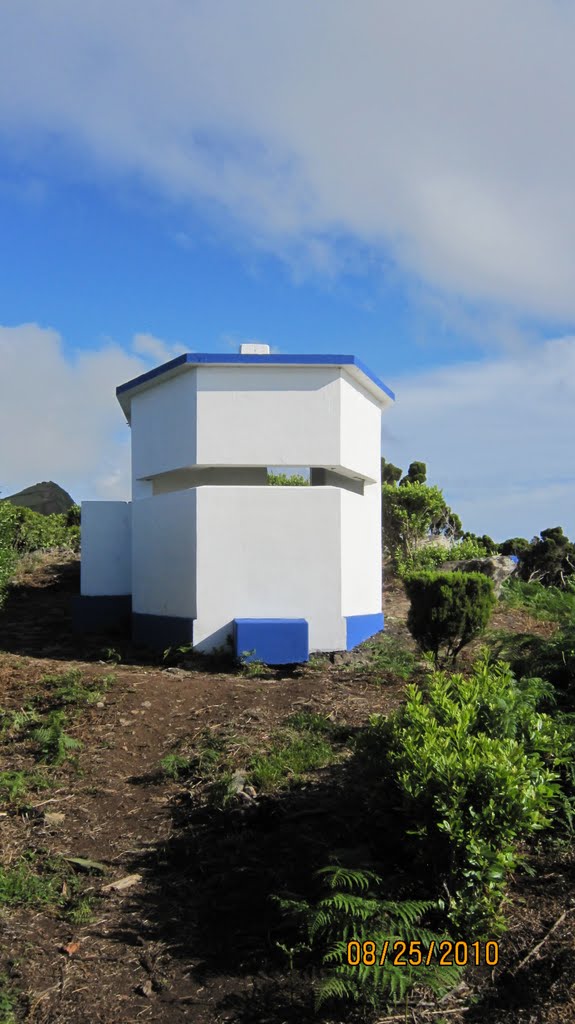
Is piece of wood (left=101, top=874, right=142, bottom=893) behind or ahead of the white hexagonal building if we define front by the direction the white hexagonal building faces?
ahead

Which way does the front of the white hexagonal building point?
toward the camera

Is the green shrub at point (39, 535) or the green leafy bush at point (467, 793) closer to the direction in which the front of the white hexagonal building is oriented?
the green leafy bush

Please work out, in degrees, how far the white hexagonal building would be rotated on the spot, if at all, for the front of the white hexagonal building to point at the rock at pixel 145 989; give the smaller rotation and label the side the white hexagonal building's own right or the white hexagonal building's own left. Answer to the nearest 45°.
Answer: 0° — it already faces it

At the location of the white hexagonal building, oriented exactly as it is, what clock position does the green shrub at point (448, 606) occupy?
The green shrub is roughly at 10 o'clock from the white hexagonal building.

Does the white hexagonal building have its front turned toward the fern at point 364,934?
yes

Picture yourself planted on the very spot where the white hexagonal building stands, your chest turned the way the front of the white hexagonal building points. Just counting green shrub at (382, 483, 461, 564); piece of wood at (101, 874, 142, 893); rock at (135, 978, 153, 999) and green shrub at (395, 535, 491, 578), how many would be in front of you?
2

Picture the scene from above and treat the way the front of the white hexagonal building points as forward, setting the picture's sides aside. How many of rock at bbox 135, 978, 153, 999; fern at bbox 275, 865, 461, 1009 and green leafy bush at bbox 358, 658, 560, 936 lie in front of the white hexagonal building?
3

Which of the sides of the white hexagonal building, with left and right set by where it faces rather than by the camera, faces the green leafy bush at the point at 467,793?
front

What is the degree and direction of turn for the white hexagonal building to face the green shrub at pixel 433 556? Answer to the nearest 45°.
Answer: approximately 135° to its left

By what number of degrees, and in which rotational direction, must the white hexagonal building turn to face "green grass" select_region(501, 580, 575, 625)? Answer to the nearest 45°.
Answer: approximately 135° to its left

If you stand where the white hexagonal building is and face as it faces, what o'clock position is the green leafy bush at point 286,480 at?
The green leafy bush is roughly at 6 o'clock from the white hexagonal building.
